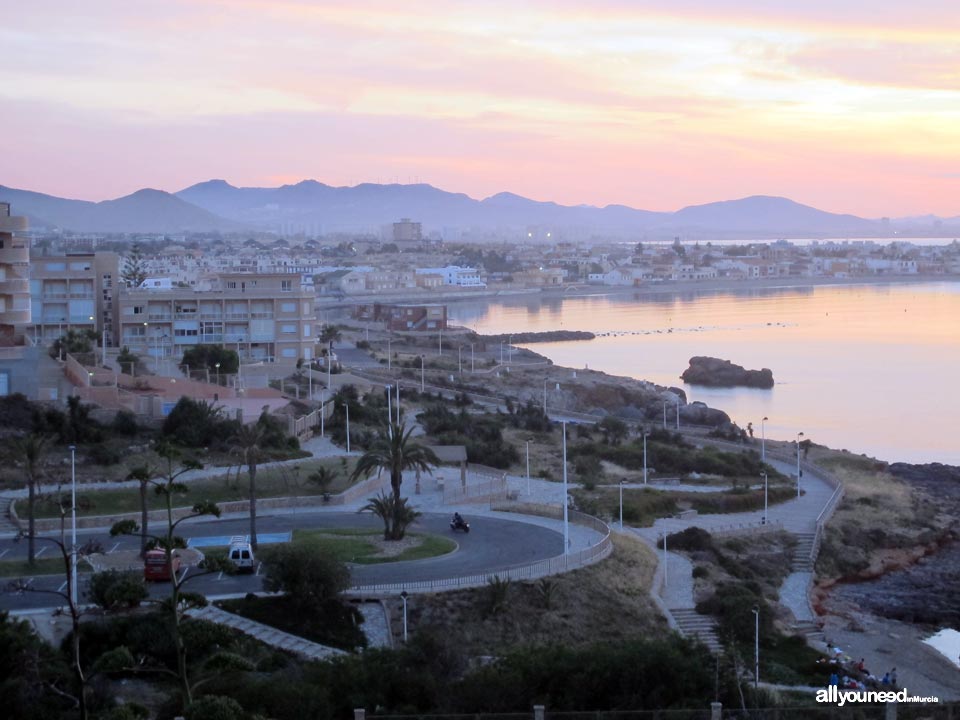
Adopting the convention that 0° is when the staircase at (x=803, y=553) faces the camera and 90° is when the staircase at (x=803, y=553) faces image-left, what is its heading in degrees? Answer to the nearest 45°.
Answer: approximately 0°

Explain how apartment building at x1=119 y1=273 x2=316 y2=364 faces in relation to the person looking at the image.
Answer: facing the viewer

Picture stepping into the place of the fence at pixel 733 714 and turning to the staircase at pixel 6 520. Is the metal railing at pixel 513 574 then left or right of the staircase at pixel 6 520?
right

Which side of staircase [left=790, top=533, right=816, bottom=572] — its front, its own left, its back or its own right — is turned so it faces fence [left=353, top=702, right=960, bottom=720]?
front

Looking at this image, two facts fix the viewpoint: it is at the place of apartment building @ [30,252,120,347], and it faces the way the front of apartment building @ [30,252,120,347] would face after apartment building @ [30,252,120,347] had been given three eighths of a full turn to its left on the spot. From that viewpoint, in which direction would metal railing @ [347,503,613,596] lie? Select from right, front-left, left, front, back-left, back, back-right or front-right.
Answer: back-right

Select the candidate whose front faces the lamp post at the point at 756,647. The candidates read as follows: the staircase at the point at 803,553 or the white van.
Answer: the staircase

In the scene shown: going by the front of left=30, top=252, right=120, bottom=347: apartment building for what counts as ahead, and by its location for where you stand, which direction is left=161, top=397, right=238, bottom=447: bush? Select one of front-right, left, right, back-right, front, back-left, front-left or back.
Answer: front

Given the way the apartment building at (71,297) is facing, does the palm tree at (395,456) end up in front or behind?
in front

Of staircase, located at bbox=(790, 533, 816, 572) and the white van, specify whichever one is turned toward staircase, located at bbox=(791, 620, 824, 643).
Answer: staircase, located at bbox=(790, 533, 816, 572)

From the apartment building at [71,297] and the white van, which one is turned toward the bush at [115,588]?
the apartment building

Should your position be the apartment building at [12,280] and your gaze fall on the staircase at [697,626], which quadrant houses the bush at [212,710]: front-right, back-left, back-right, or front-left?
front-right

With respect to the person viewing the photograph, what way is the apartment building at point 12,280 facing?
facing the viewer and to the right of the viewer
